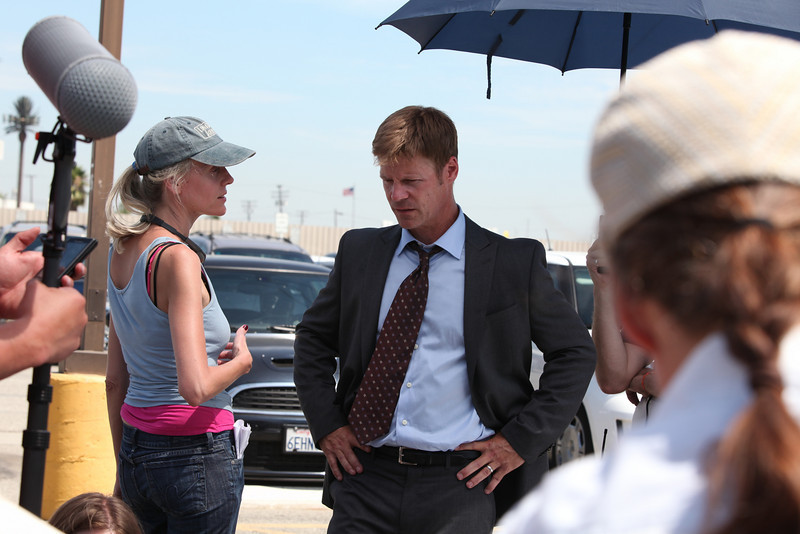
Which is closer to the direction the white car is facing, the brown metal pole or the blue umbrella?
the blue umbrella

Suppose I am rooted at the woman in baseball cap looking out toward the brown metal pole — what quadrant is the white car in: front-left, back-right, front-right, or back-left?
front-right

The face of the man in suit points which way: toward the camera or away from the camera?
toward the camera

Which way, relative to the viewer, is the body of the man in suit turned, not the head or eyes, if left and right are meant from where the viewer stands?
facing the viewer and to the left of the viewer

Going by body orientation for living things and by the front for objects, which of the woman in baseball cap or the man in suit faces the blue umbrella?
the woman in baseball cap

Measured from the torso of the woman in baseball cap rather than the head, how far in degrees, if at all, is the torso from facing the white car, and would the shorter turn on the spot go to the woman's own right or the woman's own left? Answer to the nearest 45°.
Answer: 0° — they already face it

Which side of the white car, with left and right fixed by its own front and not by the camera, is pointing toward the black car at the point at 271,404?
right

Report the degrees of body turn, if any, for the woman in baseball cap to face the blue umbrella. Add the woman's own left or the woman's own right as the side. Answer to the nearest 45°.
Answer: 0° — they already face it

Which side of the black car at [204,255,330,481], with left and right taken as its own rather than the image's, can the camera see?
front

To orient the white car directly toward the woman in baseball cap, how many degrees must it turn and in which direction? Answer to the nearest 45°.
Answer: approximately 45° to its right

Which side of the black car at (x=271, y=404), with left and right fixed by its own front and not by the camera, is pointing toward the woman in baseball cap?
front

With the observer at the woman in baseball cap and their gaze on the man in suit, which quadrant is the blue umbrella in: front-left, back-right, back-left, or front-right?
front-left

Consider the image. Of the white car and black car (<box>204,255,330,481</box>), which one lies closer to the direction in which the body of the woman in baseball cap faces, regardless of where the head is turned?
the white car

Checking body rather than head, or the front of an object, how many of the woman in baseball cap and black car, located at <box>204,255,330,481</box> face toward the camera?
1

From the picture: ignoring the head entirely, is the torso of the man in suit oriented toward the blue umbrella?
no

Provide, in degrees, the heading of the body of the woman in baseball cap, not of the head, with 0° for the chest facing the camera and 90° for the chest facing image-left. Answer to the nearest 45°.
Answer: approximately 225°

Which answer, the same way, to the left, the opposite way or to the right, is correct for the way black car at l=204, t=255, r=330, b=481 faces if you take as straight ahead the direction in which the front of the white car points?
the same way

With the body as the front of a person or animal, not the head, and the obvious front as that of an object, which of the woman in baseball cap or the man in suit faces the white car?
the woman in baseball cap

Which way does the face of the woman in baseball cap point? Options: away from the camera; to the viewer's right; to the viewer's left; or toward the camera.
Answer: to the viewer's right

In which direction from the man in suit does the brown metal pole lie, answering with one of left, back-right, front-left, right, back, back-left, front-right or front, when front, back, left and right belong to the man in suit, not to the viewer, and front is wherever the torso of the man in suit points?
right

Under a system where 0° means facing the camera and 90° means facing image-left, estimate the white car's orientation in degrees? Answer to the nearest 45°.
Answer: approximately 315°

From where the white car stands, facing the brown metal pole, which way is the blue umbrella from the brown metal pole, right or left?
left

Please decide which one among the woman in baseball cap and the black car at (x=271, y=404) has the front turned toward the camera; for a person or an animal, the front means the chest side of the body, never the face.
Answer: the black car
